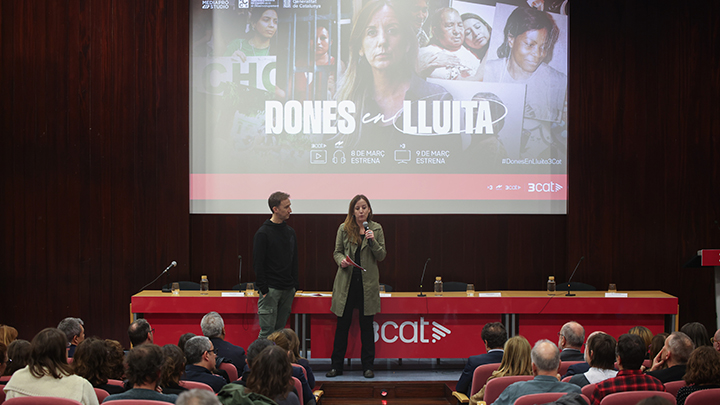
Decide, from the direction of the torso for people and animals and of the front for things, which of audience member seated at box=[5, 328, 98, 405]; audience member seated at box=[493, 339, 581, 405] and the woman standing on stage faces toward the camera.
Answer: the woman standing on stage

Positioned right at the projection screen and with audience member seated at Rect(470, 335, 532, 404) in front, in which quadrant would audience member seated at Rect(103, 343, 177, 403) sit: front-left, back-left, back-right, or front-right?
front-right

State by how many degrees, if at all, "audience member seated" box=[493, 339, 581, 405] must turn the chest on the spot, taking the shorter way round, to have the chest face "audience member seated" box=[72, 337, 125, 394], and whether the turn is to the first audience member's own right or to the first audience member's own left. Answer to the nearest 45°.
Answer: approximately 90° to the first audience member's own left

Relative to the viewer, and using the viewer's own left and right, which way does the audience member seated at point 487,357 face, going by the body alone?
facing away from the viewer and to the left of the viewer

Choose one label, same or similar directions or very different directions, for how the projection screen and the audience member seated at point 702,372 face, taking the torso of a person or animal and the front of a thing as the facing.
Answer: very different directions

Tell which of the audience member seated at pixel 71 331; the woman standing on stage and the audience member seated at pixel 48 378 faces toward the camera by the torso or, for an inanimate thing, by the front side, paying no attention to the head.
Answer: the woman standing on stage

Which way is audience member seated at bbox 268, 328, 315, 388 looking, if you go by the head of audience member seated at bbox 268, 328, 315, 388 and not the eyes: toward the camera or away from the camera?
away from the camera

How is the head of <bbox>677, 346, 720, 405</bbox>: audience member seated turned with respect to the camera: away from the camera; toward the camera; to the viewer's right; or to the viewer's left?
away from the camera

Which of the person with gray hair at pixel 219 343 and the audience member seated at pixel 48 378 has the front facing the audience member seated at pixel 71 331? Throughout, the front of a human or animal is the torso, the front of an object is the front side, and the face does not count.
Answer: the audience member seated at pixel 48 378

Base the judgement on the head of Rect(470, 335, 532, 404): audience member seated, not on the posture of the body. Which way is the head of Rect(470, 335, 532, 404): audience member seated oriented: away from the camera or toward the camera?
away from the camera

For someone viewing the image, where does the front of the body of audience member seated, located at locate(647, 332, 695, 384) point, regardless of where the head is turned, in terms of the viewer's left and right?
facing away from the viewer and to the left of the viewer

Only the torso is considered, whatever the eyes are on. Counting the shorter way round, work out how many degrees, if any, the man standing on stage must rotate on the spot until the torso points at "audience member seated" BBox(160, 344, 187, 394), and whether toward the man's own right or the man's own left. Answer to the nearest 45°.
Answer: approximately 45° to the man's own right

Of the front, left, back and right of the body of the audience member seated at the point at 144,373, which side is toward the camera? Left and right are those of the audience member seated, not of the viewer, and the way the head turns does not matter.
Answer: back

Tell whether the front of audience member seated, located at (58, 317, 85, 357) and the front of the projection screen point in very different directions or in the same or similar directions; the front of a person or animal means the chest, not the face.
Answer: very different directions

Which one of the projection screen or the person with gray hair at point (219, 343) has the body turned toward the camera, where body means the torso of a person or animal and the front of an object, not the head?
the projection screen

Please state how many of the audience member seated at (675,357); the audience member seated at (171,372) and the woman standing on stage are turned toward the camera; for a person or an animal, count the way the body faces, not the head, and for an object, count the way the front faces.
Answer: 1
